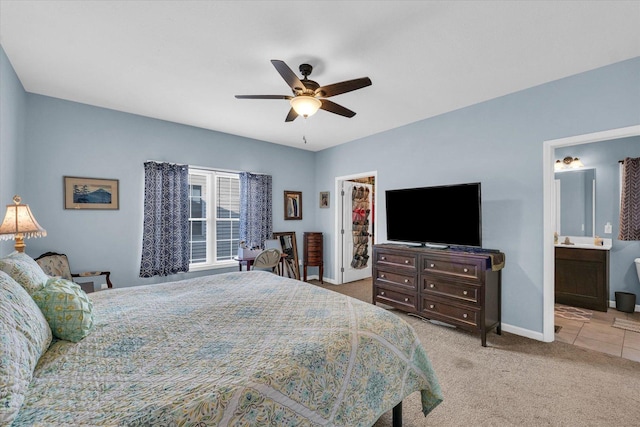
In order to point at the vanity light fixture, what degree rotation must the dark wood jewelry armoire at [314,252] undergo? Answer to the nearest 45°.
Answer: approximately 90° to its left

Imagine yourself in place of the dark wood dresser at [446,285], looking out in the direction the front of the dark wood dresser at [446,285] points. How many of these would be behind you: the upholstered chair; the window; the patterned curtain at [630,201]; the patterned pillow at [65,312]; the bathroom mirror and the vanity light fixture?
3

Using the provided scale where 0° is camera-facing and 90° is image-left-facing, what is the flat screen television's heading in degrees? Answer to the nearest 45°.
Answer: approximately 45°

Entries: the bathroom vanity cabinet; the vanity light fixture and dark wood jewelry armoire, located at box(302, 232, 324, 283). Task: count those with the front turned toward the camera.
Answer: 3

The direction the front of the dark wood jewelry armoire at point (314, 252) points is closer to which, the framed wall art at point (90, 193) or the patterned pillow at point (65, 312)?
the patterned pillow

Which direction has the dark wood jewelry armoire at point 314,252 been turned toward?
toward the camera

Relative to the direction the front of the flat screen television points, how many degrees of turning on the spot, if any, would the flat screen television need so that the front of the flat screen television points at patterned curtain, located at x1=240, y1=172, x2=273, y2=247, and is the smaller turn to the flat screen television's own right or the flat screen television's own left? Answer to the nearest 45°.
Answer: approximately 45° to the flat screen television's own right

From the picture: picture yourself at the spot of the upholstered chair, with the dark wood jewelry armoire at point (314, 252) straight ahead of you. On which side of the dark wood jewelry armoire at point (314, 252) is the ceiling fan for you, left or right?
right

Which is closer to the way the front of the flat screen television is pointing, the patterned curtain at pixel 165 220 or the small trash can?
the patterned curtain

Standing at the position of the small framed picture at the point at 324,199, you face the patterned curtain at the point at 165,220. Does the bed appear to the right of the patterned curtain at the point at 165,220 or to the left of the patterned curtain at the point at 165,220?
left

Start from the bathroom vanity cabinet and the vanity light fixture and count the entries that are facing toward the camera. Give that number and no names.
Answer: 2

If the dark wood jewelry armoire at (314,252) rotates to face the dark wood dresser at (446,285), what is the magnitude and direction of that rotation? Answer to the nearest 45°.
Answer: approximately 45° to its left

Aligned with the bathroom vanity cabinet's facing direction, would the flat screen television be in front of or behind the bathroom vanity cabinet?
in front

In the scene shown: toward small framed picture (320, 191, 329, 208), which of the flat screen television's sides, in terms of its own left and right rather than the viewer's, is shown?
right
